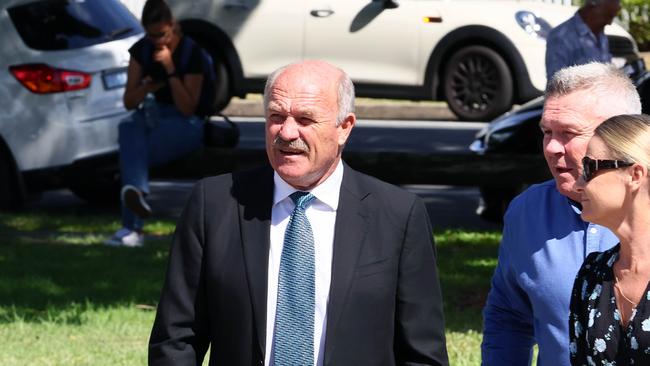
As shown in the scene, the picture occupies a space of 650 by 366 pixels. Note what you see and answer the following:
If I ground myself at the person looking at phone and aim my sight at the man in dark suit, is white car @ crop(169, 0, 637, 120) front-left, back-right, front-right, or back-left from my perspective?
back-left

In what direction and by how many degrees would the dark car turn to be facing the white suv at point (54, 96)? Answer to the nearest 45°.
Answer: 0° — it already faces it

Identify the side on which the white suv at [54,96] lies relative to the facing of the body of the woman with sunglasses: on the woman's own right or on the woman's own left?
on the woman's own right

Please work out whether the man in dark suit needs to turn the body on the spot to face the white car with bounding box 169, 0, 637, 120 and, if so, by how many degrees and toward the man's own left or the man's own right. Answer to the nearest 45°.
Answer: approximately 180°

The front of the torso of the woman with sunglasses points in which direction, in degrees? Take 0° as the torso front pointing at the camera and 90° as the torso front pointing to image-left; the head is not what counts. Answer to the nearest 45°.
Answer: approximately 45°

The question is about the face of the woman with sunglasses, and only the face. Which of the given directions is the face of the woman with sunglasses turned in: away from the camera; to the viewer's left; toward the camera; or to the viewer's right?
to the viewer's left

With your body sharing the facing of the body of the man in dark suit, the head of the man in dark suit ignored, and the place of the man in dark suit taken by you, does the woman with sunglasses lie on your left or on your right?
on your left

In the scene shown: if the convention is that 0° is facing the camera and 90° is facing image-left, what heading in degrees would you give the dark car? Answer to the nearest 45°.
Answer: approximately 90°

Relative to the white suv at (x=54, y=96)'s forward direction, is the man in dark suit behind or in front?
behind
